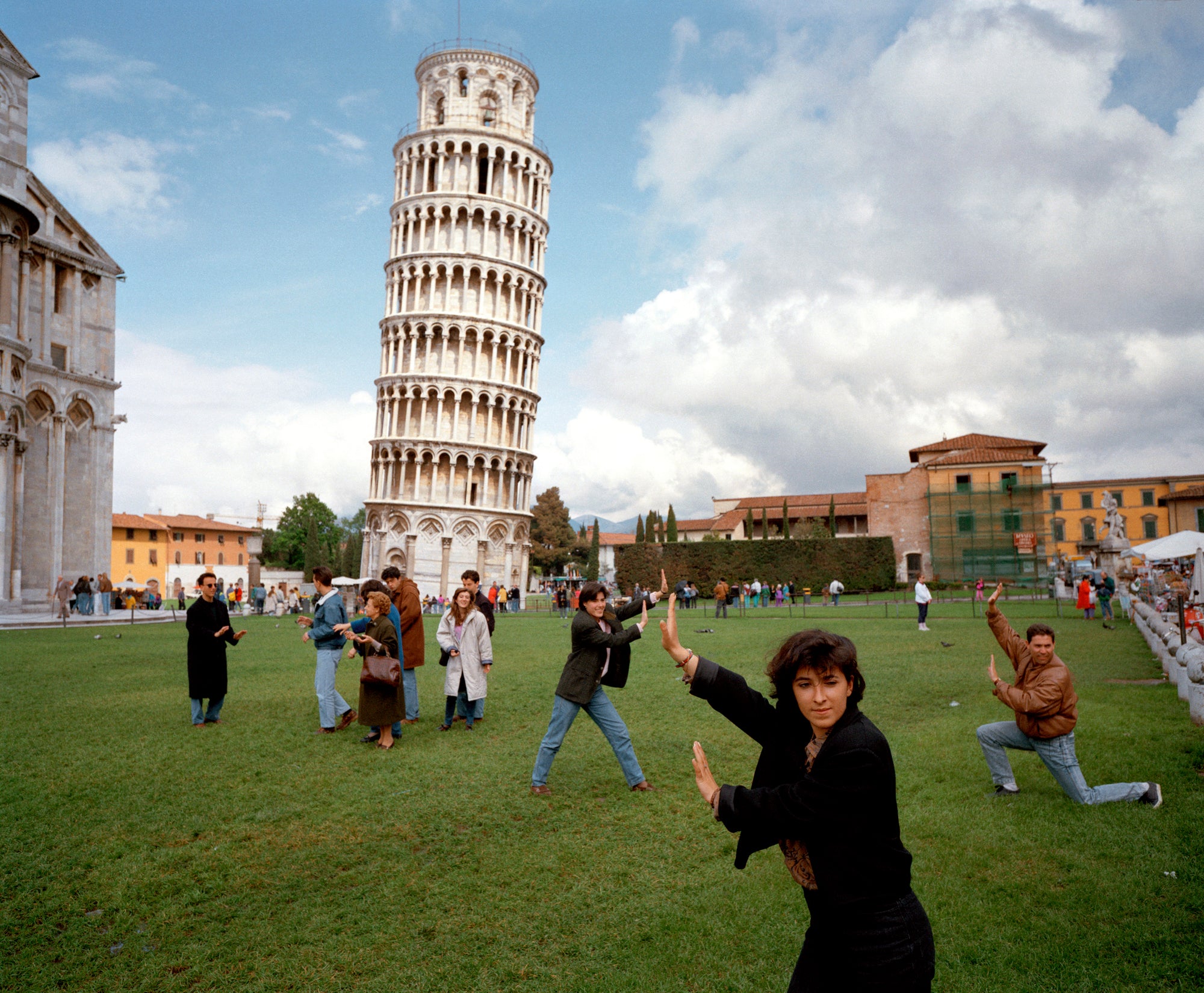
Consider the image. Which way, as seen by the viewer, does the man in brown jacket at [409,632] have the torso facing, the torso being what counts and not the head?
to the viewer's left

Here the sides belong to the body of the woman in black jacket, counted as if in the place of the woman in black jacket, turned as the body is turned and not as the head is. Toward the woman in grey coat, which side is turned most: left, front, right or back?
right

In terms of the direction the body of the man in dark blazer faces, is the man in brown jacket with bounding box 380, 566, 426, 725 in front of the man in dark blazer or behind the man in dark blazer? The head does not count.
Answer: behind

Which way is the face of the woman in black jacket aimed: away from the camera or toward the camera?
toward the camera

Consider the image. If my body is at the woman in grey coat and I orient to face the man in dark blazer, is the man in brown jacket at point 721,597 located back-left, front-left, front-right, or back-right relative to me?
back-left

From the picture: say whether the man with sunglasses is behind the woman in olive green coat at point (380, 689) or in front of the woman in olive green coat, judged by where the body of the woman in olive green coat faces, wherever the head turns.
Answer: in front

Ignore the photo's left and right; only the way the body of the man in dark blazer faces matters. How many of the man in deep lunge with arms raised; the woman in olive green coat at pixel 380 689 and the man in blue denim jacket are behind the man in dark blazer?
2

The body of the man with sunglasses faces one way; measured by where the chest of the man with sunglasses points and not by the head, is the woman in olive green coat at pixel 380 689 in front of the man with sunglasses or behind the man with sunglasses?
in front

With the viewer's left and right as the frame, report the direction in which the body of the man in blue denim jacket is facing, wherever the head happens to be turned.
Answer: facing to the left of the viewer

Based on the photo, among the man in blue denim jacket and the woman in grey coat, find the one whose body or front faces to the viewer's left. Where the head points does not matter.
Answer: the man in blue denim jacket

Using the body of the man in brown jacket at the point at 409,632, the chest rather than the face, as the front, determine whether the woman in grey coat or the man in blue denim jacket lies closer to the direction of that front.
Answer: the man in blue denim jacket

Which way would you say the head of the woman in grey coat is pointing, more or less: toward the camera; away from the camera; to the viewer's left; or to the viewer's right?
toward the camera

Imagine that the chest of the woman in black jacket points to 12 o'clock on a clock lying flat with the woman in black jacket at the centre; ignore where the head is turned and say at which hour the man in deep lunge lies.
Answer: The man in deep lunge is roughly at 5 o'clock from the woman in black jacket.
